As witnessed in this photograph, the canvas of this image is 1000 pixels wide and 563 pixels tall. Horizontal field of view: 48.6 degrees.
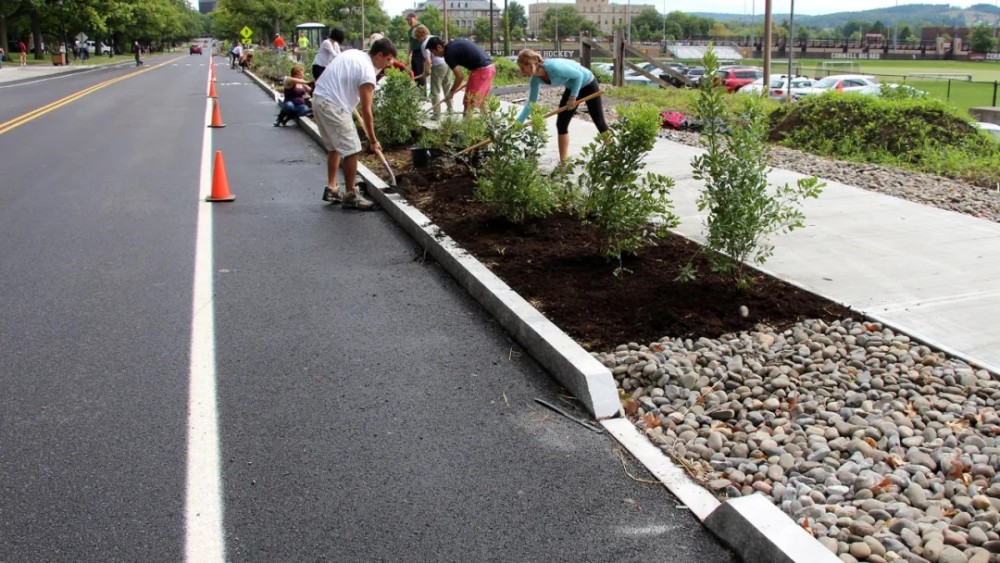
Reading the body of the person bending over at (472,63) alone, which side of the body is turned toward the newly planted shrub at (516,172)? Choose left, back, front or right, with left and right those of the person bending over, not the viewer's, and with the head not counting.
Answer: left

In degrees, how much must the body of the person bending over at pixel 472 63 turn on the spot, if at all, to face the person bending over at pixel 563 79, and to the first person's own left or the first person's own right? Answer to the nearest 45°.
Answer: approximately 90° to the first person's own left

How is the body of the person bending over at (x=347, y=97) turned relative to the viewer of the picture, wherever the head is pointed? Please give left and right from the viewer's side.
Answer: facing to the right of the viewer

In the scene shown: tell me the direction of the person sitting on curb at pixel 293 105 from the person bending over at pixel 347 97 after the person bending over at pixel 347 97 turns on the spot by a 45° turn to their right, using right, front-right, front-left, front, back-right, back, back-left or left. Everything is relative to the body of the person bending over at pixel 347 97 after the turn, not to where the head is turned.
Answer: back-left

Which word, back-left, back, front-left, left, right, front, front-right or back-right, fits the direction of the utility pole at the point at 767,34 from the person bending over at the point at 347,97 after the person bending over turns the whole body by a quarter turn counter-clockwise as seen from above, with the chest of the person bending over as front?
front-right

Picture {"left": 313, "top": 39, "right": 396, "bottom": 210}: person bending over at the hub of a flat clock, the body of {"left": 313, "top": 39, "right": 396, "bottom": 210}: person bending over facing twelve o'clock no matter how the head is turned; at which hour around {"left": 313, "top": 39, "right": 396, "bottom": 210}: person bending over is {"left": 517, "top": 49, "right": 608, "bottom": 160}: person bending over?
{"left": 517, "top": 49, "right": 608, "bottom": 160}: person bending over is roughly at 12 o'clock from {"left": 313, "top": 39, "right": 396, "bottom": 210}: person bending over.

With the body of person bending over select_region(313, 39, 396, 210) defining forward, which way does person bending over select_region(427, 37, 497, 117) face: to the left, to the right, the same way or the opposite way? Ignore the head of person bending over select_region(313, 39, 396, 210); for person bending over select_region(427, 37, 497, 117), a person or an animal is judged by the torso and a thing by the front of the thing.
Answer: the opposite way

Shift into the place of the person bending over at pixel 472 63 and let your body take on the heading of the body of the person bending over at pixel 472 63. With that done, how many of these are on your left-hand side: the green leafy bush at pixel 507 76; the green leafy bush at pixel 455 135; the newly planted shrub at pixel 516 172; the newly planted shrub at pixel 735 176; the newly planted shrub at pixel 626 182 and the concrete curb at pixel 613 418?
5

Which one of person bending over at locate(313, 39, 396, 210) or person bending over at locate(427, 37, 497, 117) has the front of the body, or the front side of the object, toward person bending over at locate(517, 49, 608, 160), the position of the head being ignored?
person bending over at locate(313, 39, 396, 210)

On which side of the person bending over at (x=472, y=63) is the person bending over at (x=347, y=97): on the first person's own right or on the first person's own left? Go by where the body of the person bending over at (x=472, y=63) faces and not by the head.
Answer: on the first person's own left

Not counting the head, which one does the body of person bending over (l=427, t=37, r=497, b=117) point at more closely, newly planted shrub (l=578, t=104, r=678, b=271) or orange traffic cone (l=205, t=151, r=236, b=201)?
the orange traffic cone

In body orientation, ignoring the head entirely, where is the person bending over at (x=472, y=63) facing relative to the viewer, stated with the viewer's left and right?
facing to the left of the viewer

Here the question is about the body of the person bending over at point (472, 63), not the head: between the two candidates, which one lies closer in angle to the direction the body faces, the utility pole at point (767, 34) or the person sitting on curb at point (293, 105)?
the person sitting on curb
